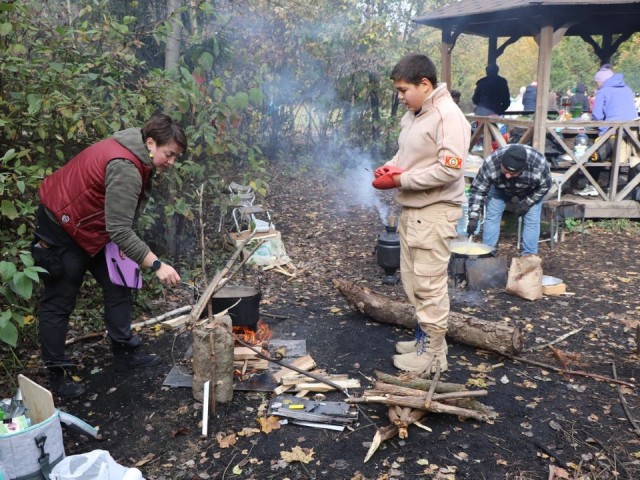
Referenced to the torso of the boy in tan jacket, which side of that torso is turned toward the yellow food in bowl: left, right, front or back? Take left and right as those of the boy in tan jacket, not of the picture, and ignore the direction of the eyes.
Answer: right

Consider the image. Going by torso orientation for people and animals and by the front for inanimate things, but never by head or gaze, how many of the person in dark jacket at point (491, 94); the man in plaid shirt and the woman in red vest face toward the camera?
1

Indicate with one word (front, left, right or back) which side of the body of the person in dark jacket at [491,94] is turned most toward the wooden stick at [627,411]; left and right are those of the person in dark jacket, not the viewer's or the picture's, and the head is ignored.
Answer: back

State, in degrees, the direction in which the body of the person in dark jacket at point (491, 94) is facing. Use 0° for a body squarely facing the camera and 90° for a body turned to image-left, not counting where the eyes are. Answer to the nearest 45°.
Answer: approximately 180°

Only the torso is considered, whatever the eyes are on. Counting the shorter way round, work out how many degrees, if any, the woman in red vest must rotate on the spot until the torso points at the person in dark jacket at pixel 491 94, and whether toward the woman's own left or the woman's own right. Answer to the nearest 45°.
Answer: approximately 45° to the woman's own left

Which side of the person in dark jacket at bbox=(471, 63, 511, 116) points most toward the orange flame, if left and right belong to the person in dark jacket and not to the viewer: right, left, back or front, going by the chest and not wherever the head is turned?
back

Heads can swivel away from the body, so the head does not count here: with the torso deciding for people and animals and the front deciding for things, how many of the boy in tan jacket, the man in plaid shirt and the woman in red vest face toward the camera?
1

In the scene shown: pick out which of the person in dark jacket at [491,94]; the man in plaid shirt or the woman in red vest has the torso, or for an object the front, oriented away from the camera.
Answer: the person in dark jacket

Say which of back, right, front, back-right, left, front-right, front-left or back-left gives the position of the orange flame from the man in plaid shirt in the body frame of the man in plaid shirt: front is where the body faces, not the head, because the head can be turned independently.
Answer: front-right

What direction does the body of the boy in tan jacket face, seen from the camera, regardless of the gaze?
to the viewer's left

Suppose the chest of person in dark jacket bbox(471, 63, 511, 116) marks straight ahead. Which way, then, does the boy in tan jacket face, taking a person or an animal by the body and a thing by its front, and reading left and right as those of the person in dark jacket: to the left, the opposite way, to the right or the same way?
to the left

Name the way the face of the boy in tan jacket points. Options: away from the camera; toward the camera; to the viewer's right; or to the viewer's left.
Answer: to the viewer's left

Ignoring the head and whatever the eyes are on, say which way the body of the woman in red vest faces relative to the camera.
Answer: to the viewer's right

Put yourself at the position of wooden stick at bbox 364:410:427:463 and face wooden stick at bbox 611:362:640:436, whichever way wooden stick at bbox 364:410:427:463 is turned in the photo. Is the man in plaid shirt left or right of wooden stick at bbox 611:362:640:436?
left
